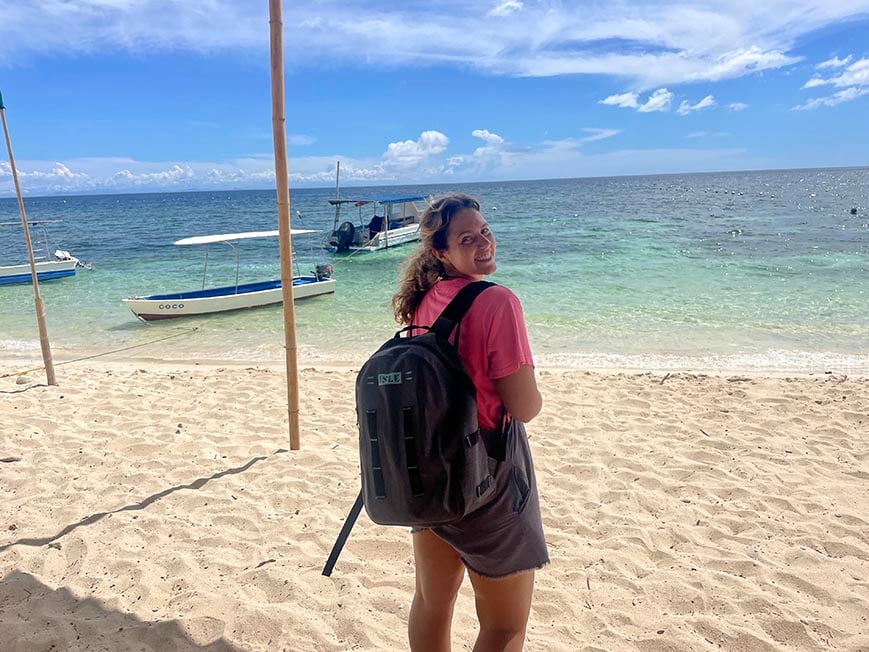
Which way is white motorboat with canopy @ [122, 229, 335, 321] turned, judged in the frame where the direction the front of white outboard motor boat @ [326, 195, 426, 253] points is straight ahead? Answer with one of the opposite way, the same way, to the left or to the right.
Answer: the opposite way

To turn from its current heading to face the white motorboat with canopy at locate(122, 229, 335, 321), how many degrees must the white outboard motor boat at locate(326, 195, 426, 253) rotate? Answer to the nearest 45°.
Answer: approximately 135° to its right

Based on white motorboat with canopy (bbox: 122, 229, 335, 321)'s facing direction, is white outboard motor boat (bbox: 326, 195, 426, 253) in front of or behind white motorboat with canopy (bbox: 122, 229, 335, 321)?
behind

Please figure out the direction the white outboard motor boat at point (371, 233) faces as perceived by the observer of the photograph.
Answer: facing away from the viewer and to the right of the viewer

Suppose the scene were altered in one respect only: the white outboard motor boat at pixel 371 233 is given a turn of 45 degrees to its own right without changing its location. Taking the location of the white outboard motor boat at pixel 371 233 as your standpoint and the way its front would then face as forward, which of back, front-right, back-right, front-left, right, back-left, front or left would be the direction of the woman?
right

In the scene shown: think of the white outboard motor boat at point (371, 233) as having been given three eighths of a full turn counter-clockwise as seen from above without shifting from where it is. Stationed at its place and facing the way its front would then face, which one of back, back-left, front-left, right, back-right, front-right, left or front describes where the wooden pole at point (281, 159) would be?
left

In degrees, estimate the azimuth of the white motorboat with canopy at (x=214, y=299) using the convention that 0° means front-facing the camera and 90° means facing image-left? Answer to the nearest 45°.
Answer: approximately 45°
